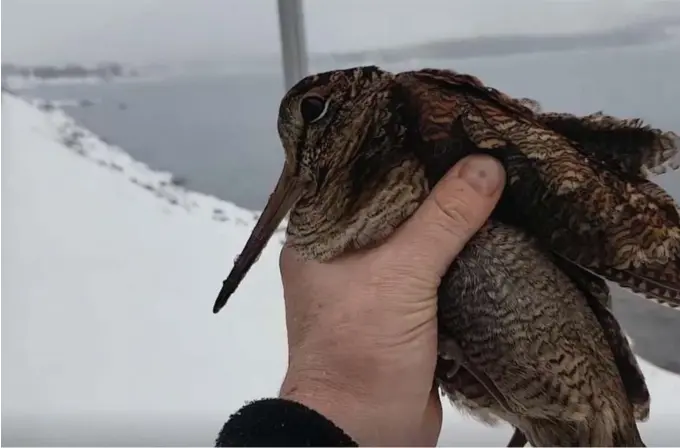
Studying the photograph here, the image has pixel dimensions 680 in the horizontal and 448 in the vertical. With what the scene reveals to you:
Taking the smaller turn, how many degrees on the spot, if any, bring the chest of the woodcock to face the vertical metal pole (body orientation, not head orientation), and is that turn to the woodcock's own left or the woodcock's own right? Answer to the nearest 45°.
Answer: approximately 45° to the woodcock's own right

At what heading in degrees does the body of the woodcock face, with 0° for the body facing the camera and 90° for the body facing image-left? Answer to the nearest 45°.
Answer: approximately 90°
